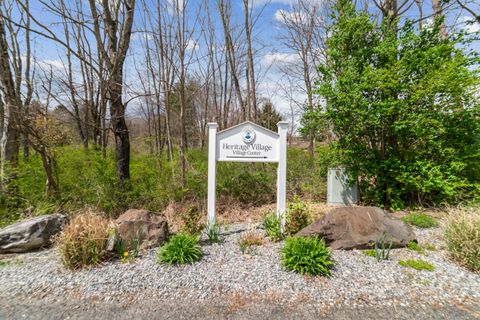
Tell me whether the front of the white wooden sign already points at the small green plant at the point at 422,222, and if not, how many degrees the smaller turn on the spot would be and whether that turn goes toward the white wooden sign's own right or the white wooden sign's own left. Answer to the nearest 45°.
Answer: approximately 90° to the white wooden sign's own left

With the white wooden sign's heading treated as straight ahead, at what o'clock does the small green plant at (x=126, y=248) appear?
The small green plant is roughly at 2 o'clock from the white wooden sign.

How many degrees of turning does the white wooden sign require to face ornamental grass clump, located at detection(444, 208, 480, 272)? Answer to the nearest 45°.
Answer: approximately 90° to its left

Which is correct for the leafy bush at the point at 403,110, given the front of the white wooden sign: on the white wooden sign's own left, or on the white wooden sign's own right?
on the white wooden sign's own left

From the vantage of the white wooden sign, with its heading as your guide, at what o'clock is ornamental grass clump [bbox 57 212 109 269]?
The ornamental grass clump is roughly at 2 o'clock from the white wooden sign.

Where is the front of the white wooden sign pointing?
toward the camera

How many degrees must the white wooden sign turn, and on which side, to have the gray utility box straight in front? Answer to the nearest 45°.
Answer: approximately 135° to its left

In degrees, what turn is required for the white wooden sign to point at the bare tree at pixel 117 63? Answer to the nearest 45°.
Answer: approximately 90° to its right

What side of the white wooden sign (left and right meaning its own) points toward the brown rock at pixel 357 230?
left

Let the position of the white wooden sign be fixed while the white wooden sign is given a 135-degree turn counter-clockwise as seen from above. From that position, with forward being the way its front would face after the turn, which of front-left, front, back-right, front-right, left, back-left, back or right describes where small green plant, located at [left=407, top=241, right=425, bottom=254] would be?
front-right

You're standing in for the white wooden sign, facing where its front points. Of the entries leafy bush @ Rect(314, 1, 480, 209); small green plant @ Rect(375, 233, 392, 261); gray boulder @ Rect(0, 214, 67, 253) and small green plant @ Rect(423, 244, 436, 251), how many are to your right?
1

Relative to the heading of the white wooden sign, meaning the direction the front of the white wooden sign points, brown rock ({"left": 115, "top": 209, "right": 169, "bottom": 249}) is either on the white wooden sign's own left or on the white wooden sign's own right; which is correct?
on the white wooden sign's own right
